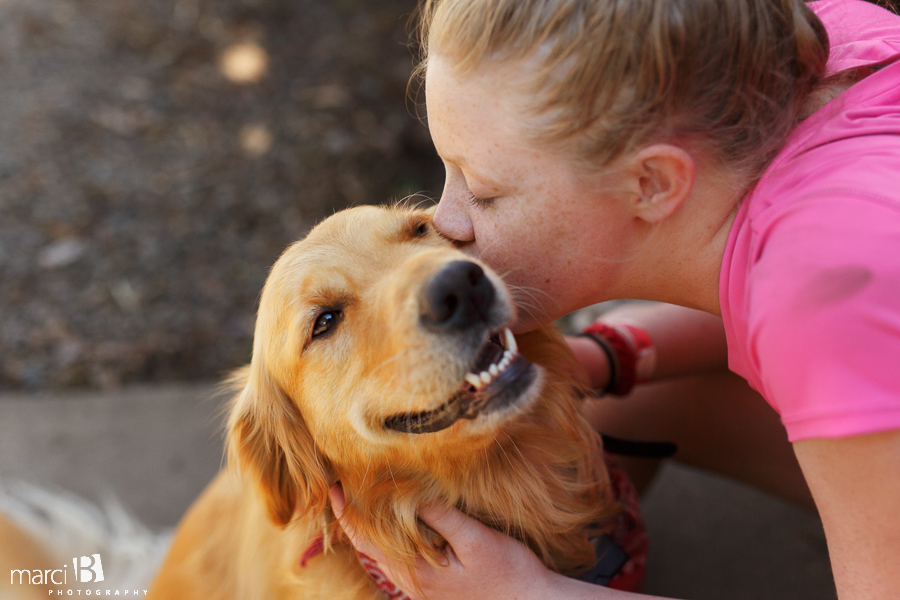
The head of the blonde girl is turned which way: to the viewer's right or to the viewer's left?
to the viewer's left

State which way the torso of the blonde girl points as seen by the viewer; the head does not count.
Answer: to the viewer's left

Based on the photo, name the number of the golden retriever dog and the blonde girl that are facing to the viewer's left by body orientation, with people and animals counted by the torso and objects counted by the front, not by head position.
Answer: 1

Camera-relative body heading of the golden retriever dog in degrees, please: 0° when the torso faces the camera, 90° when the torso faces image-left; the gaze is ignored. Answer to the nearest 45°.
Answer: approximately 315°
